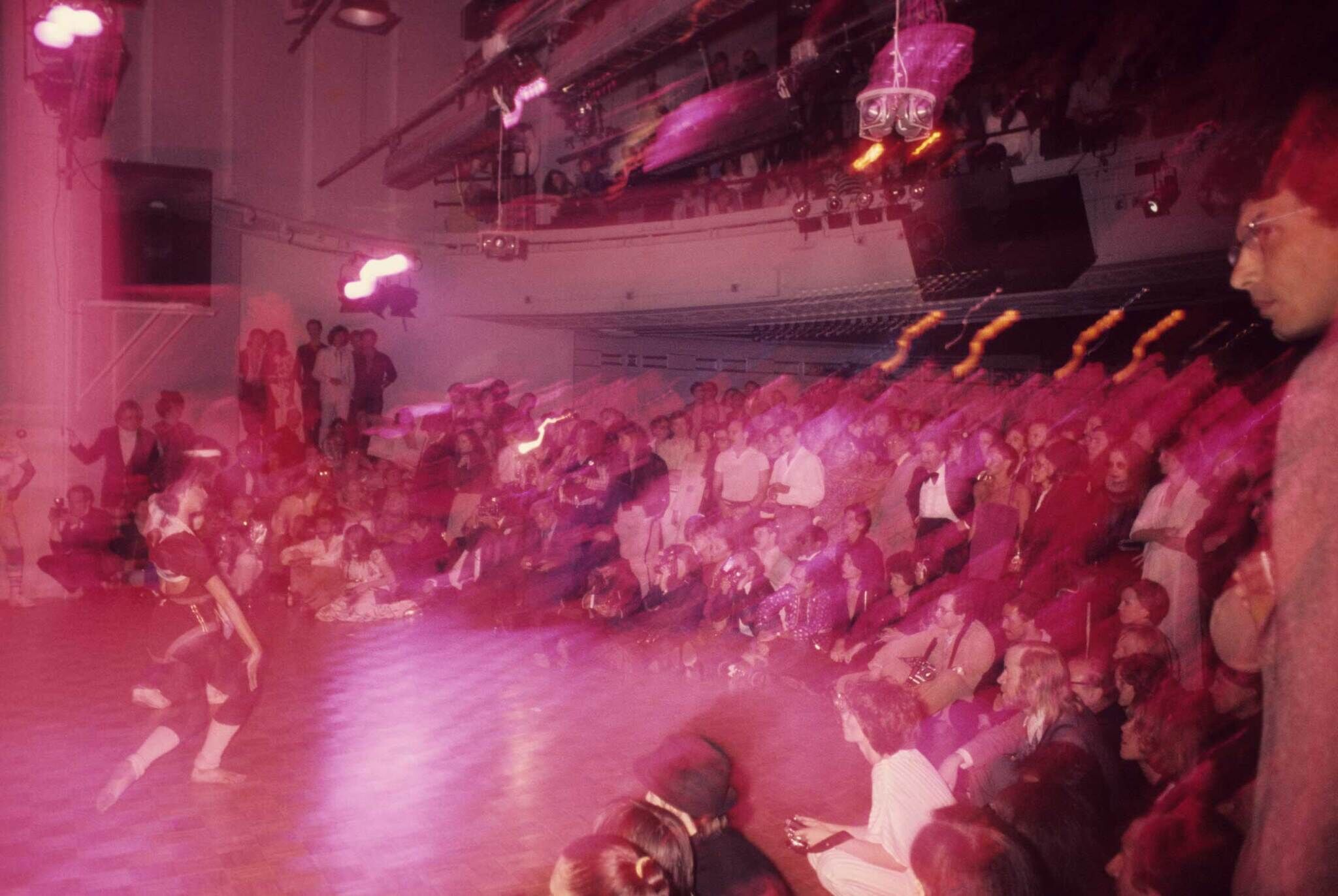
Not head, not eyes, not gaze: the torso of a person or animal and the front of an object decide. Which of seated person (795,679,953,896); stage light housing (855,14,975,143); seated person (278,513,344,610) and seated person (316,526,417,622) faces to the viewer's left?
seated person (795,679,953,896)

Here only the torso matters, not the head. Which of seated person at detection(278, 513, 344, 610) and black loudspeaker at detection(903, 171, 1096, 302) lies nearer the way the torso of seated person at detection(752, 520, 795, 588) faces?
the seated person

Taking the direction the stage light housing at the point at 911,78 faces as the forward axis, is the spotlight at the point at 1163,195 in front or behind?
behind

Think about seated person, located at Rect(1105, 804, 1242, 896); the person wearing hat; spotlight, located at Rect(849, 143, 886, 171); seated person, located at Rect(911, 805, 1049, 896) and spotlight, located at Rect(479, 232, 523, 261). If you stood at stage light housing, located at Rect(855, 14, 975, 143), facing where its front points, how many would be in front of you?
3

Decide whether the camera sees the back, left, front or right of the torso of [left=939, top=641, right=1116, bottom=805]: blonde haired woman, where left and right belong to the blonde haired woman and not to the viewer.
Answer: left

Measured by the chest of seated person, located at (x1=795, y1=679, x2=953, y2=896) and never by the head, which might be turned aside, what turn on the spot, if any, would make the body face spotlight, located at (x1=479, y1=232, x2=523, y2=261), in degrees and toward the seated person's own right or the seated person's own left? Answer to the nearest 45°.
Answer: approximately 45° to the seated person's own right

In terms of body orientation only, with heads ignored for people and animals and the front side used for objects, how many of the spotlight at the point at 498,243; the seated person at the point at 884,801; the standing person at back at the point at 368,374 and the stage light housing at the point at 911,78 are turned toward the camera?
3

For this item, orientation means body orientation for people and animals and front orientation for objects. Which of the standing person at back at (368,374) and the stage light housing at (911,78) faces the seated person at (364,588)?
the standing person at back

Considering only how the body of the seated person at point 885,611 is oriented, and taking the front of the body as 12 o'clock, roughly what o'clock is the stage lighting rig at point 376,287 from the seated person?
The stage lighting rig is roughly at 3 o'clock from the seated person.

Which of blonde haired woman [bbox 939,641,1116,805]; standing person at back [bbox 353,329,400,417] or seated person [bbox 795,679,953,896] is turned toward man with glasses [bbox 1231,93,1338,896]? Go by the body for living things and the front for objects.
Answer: the standing person at back

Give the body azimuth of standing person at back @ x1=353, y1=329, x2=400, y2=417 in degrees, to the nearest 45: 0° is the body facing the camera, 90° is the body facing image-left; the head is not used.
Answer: approximately 0°

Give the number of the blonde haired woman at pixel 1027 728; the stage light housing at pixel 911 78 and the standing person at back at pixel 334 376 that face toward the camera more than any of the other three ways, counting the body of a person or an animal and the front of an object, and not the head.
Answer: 2
